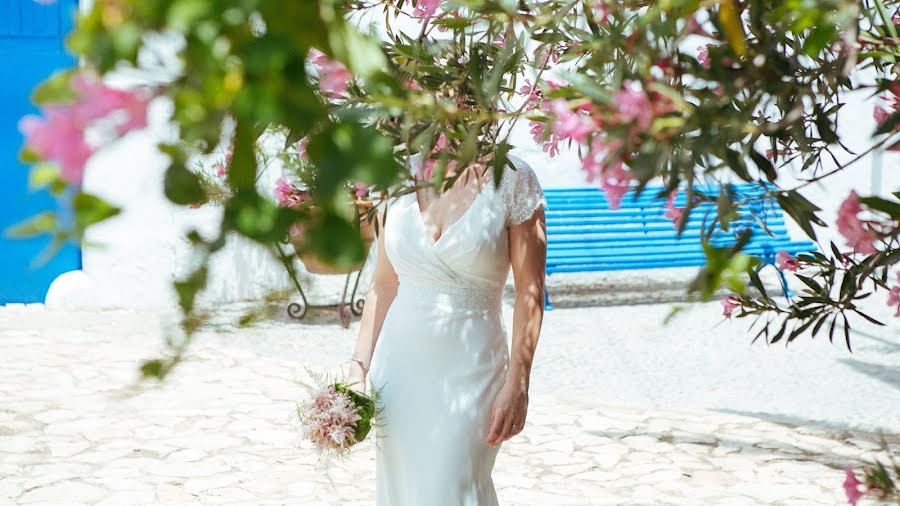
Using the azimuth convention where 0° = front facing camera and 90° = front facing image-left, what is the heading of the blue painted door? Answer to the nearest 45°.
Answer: approximately 0°

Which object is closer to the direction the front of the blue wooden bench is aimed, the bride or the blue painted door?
the bride

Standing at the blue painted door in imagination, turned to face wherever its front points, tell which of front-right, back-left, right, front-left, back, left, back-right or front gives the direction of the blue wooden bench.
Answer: left

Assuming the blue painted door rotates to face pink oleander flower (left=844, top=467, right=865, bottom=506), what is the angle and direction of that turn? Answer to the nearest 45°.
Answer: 0° — it already faces it

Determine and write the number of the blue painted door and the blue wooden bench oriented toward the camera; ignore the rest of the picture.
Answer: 2

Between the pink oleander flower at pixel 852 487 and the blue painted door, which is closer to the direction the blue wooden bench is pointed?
the pink oleander flower

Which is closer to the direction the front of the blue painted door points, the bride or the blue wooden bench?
the bride

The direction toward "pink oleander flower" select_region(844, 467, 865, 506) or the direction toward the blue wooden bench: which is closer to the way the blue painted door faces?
the pink oleander flower

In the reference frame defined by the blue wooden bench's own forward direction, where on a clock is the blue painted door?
The blue painted door is roughly at 2 o'clock from the blue wooden bench.

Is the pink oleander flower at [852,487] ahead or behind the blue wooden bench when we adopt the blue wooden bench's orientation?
ahead

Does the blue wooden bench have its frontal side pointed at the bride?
yes
